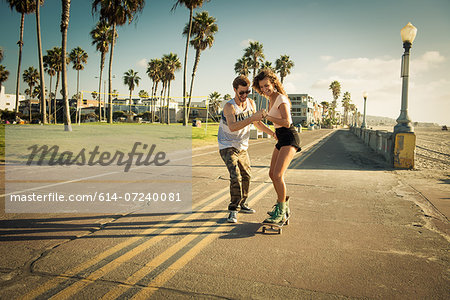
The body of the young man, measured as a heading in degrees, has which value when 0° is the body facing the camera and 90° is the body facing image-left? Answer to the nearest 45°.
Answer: approximately 315°

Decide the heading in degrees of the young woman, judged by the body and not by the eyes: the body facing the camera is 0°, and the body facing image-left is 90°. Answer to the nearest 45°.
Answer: approximately 45°

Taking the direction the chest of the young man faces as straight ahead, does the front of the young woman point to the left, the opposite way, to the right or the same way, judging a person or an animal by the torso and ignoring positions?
to the right

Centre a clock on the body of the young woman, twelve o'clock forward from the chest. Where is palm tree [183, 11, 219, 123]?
The palm tree is roughly at 4 o'clock from the young woman.

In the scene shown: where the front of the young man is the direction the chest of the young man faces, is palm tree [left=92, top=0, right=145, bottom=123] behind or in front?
behind

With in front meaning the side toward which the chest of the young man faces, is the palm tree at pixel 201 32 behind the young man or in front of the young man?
behind

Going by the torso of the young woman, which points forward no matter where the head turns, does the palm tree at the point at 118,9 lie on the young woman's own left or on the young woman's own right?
on the young woman's own right
